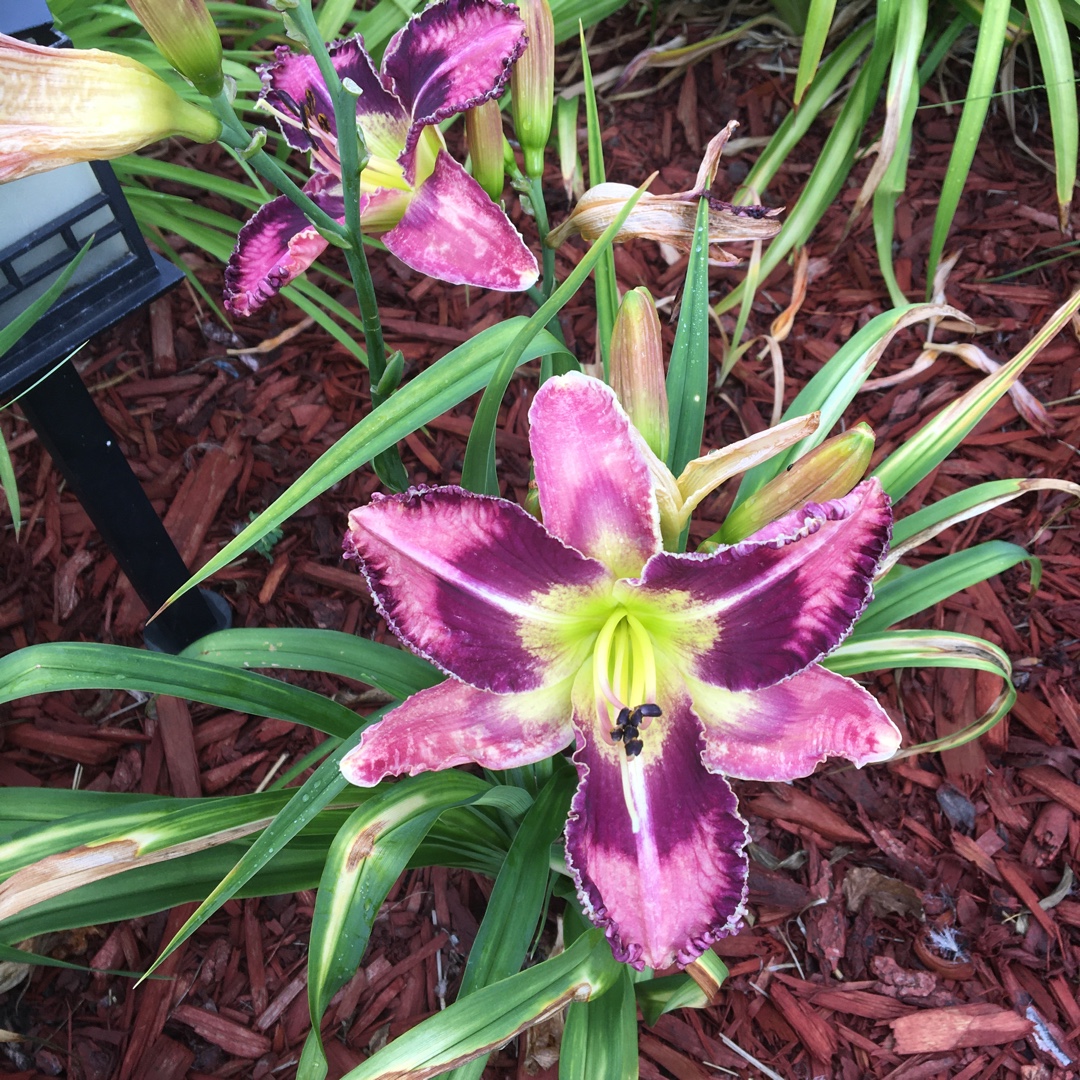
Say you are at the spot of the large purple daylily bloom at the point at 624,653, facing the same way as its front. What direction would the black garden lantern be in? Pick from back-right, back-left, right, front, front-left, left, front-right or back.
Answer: back-right

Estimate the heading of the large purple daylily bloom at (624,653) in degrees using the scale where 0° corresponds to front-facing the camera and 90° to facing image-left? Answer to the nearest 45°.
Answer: approximately 0°
